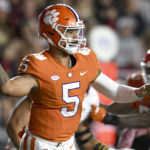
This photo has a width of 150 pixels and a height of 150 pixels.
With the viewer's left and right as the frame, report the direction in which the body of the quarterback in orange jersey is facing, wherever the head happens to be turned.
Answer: facing the viewer and to the right of the viewer
